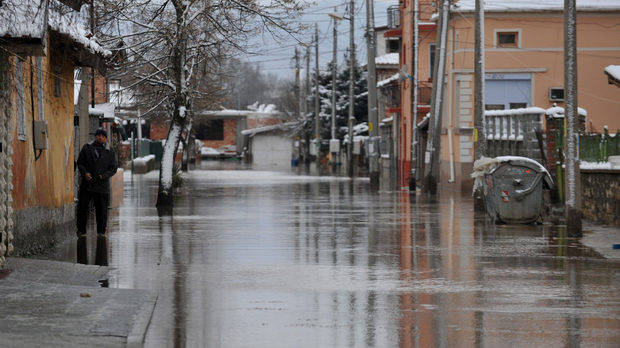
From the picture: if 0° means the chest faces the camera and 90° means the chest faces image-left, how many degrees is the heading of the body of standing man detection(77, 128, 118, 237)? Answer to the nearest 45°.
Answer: approximately 0°

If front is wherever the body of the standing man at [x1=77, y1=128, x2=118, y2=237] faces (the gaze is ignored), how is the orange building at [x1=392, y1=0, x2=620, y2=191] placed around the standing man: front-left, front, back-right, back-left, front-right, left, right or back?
back-left

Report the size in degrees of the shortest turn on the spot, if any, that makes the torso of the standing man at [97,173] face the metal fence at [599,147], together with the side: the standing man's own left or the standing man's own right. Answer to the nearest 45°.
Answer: approximately 90° to the standing man's own left

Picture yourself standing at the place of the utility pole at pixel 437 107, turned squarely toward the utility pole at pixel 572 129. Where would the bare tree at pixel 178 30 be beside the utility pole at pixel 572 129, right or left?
right

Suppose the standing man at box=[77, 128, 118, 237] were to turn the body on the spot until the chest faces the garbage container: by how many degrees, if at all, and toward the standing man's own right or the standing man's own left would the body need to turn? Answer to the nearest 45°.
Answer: approximately 90° to the standing man's own left

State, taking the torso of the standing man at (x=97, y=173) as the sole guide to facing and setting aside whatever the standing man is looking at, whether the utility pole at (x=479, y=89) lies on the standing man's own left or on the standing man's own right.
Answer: on the standing man's own left
